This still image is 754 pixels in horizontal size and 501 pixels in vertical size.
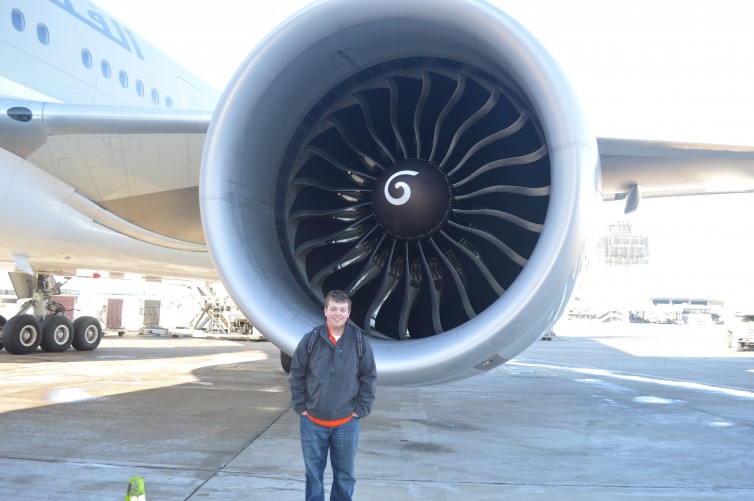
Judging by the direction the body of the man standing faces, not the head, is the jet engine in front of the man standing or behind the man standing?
behind

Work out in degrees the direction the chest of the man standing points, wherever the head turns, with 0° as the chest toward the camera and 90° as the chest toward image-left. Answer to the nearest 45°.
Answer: approximately 0°
